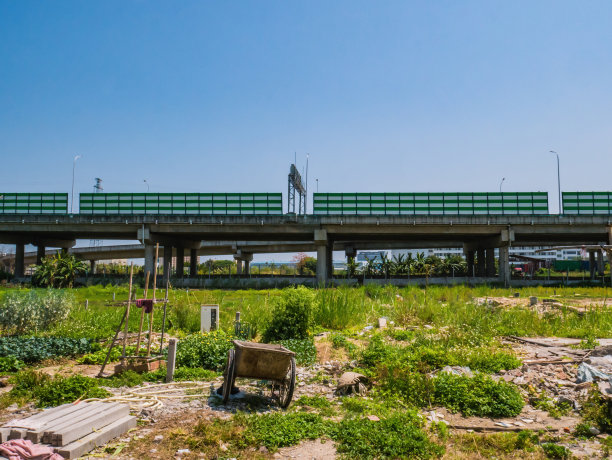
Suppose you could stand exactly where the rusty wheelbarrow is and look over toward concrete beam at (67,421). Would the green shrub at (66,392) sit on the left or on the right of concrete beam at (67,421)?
right

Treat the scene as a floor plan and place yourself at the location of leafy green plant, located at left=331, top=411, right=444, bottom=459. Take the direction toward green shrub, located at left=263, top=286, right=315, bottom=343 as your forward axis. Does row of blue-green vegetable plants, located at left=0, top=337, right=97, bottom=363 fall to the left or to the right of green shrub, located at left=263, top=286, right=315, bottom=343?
left

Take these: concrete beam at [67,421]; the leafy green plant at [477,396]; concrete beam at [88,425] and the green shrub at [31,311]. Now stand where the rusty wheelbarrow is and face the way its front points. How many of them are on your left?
1

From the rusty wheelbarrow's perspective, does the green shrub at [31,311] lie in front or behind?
behind
